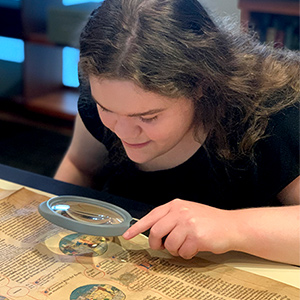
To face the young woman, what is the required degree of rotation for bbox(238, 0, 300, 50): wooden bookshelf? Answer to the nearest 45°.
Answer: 0° — it already faces them

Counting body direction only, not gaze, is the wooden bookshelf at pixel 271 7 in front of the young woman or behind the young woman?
behind

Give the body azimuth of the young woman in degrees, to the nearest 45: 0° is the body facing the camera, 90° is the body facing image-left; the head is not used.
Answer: approximately 45°

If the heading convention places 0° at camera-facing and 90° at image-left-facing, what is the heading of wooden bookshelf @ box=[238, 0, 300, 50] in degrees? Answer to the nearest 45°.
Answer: approximately 0°
